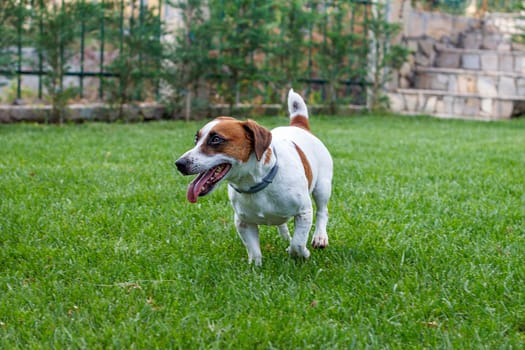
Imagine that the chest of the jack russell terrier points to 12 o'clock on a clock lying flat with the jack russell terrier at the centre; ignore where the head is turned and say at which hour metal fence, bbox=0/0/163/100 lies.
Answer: The metal fence is roughly at 4 o'clock from the jack russell terrier.

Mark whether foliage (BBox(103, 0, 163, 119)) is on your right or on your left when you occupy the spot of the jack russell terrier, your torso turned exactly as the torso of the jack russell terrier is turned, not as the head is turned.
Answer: on your right

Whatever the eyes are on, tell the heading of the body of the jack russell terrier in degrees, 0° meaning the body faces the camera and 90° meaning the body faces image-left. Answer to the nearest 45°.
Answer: approximately 45°

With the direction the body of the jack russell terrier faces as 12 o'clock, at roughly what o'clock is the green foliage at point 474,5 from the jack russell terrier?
The green foliage is roughly at 5 o'clock from the jack russell terrier.

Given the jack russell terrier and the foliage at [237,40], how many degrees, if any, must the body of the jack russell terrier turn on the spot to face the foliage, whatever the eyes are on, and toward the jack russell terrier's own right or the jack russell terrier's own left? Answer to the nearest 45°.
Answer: approximately 135° to the jack russell terrier's own right

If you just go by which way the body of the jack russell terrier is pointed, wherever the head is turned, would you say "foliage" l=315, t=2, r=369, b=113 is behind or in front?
behind
